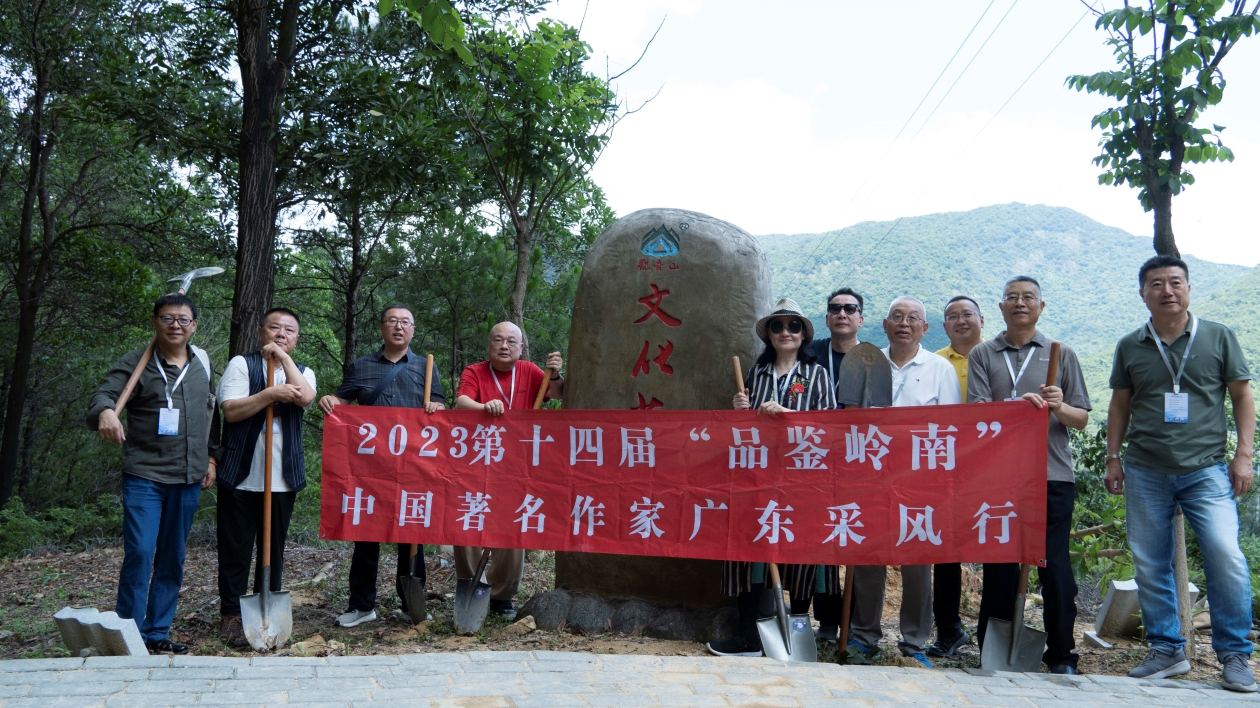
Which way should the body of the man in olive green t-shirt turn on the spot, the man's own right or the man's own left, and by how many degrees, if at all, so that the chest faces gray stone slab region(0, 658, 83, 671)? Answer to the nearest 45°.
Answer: approximately 45° to the man's own right

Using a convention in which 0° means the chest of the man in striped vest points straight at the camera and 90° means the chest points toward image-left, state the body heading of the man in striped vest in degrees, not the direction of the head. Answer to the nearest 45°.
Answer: approximately 0°

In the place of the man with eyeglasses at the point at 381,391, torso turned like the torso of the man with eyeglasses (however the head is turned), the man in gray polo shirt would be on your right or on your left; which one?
on your left

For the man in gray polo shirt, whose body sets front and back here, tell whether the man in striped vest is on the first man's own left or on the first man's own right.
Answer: on the first man's own right
